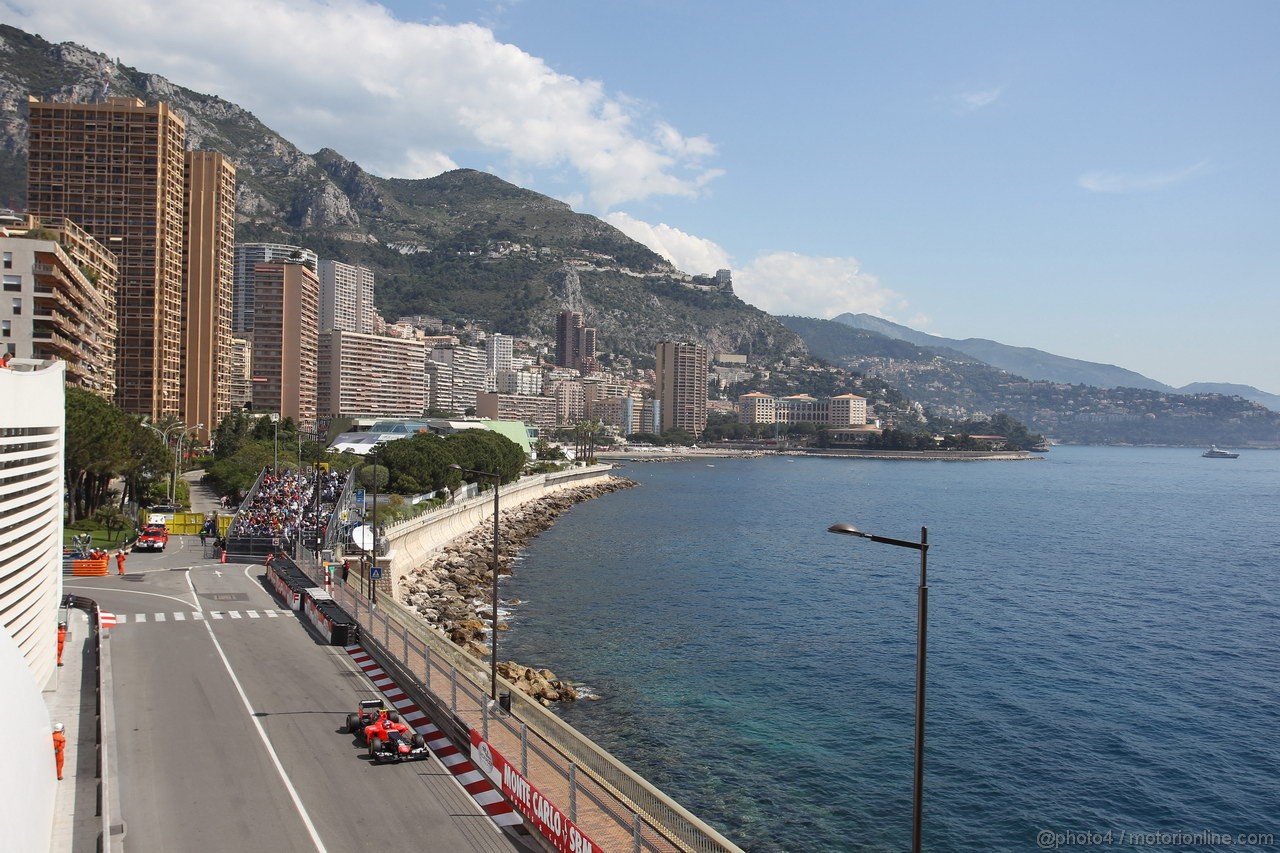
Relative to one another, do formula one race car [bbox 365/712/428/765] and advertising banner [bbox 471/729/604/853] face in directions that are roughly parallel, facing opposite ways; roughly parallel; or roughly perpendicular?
roughly perpendicular

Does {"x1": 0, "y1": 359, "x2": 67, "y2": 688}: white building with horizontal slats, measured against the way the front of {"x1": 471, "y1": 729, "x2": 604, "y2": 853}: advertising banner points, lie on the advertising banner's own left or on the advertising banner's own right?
on the advertising banner's own right

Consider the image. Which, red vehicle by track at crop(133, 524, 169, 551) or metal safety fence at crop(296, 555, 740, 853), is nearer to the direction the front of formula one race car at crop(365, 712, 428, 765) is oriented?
the metal safety fence

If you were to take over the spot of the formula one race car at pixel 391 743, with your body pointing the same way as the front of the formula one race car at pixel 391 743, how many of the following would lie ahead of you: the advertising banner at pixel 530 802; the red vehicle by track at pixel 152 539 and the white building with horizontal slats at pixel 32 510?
1

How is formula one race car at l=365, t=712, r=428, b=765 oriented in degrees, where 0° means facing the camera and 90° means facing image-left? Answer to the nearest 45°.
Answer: approximately 315°

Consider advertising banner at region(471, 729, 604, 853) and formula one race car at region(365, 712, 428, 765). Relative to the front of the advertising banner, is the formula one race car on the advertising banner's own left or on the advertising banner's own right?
on the advertising banner's own right

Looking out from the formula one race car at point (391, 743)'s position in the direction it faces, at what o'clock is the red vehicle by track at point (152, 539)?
The red vehicle by track is roughly at 7 o'clock from the formula one race car.

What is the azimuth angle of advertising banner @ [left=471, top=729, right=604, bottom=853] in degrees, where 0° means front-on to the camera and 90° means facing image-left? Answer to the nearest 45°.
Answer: approximately 45°

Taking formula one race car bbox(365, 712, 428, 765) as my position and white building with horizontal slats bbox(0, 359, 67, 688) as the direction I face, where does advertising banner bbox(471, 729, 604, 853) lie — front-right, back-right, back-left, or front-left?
back-left

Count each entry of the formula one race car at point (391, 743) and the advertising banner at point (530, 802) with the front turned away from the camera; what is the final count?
0

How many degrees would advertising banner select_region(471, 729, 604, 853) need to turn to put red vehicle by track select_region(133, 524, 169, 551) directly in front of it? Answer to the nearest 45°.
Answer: approximately 90° to its right
